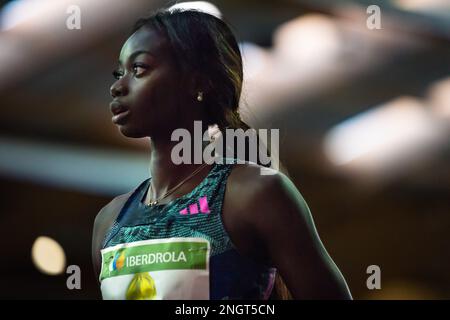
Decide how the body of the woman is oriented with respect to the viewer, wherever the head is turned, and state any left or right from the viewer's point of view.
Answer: facing the viewer and to the left of the viewer
